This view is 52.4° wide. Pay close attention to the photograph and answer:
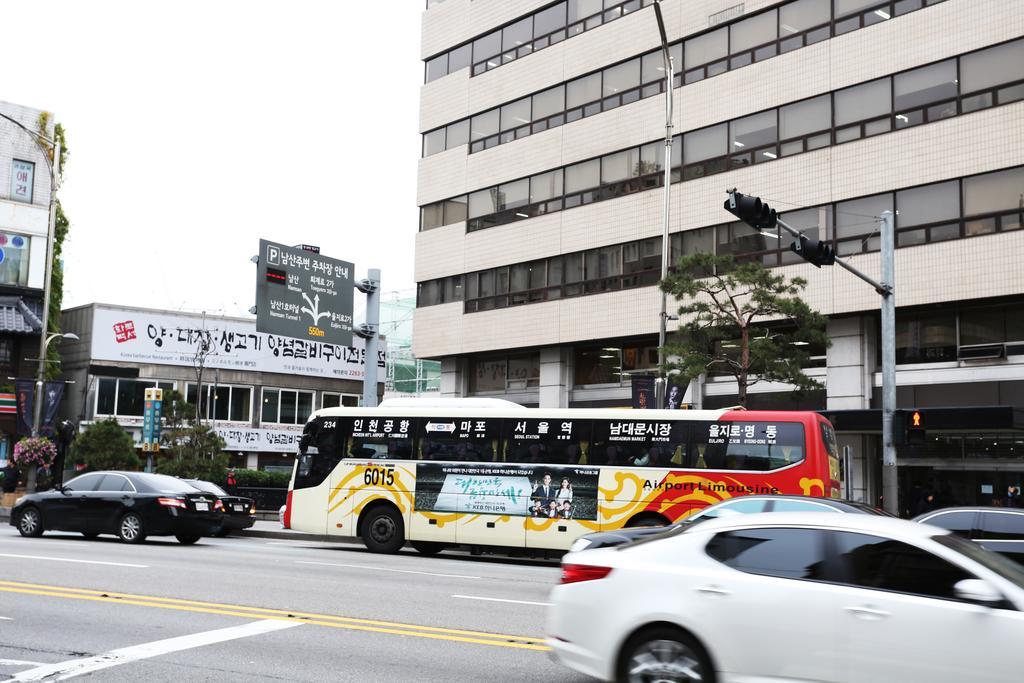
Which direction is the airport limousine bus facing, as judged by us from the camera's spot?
facing to the left of the viewer

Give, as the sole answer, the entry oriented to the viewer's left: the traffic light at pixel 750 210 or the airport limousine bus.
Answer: the airport limousine bus

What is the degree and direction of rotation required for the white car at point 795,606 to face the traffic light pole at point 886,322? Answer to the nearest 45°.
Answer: approximately 90° to its left

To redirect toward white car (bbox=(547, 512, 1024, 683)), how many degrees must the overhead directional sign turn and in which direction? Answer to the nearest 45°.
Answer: approximately 45° to its right

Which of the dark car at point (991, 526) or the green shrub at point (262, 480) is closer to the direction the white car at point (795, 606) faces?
the dark car

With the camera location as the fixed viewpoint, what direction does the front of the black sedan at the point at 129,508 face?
facing away from the viewer and to the left of the viewer

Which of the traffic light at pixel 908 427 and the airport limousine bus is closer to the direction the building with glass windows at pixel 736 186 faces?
the airport limousine bus

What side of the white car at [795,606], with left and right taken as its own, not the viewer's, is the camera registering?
right

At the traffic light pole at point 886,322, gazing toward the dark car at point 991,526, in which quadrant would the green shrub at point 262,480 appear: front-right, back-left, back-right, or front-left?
back-right

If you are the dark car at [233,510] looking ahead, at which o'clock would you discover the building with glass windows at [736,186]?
The building with glass windows is roughly at 4 o'clock from the dark car.

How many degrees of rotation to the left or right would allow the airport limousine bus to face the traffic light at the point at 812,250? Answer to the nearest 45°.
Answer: approximately 180°
